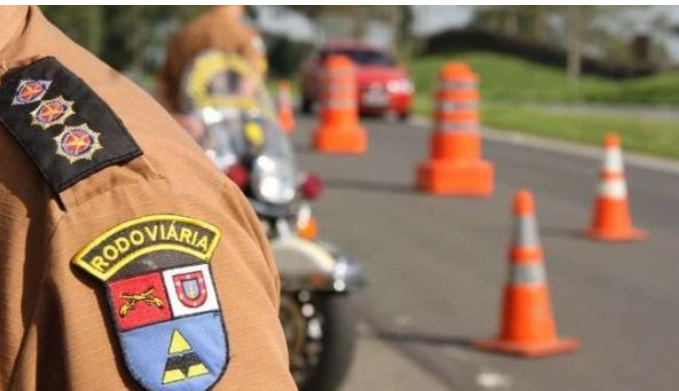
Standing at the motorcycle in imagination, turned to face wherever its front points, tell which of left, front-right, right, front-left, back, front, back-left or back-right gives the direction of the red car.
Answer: back-left

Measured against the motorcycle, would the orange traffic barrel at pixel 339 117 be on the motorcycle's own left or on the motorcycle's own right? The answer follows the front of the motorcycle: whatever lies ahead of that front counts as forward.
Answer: on the motorcycle's own left

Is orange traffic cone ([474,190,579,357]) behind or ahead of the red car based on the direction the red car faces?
ahead

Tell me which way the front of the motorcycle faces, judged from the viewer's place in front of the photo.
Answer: facing the viewer and to the right of the viewer

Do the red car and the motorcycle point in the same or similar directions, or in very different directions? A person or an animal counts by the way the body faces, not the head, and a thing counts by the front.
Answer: same or similar directions

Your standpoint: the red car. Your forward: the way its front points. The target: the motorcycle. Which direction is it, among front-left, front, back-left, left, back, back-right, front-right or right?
front-right

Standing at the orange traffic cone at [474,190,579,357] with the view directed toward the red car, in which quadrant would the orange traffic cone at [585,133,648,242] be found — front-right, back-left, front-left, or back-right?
front-right

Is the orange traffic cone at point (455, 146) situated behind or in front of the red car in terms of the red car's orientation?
in front
